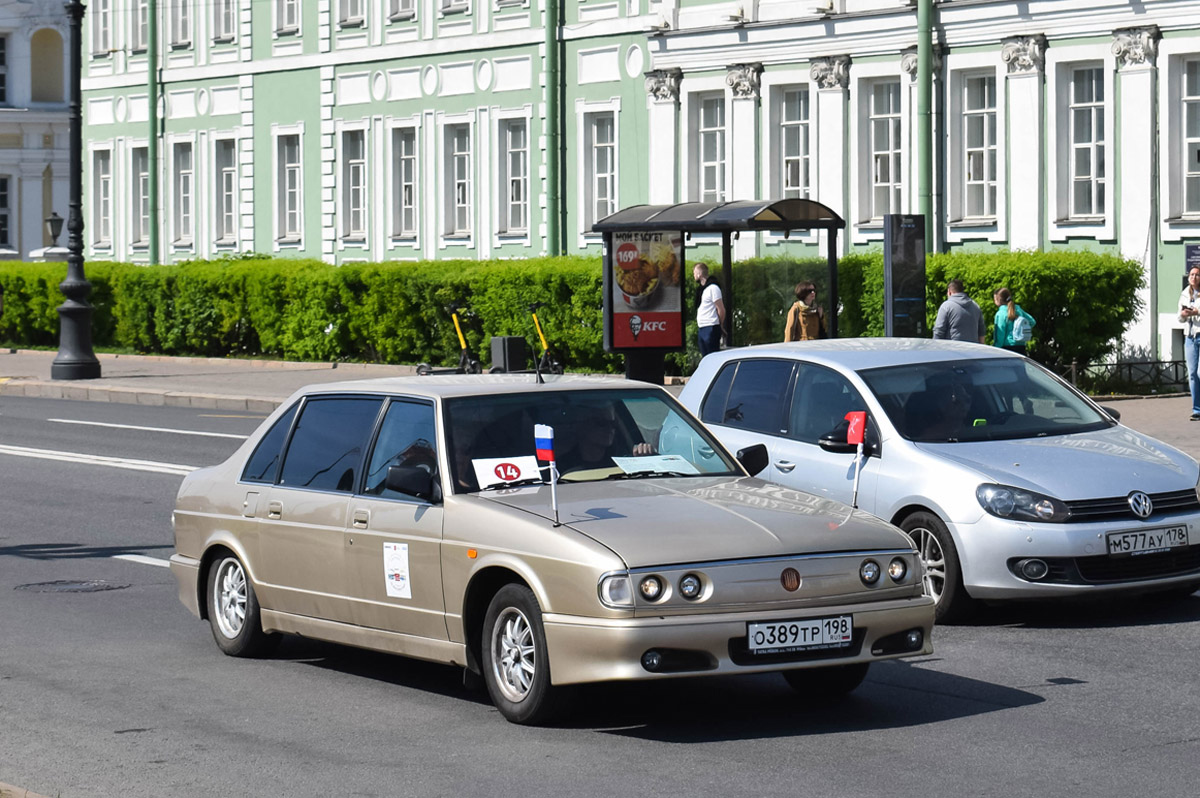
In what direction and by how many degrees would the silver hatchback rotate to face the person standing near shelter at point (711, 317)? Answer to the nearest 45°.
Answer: approximately 135° to its left

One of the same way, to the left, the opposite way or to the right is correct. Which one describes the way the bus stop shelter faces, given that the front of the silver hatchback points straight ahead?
to the right

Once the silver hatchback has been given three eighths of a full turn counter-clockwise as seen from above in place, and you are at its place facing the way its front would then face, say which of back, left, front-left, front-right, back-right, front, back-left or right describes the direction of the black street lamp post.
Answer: front-left

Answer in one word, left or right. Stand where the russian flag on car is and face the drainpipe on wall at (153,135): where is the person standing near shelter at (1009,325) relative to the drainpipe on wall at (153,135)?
right

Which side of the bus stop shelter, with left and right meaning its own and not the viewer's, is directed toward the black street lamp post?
right

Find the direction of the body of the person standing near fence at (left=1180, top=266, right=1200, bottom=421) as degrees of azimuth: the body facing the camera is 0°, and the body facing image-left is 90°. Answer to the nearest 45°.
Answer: approximately 0°

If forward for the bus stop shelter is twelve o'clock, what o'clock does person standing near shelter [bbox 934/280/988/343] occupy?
The person standing near shelter is roughly at 9 o'clock from the bus stop shelter.

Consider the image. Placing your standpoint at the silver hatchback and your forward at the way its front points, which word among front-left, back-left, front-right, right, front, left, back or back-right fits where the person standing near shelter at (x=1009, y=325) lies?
back-left

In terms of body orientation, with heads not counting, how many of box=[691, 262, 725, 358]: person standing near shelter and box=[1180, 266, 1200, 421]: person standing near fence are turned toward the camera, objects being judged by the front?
1
